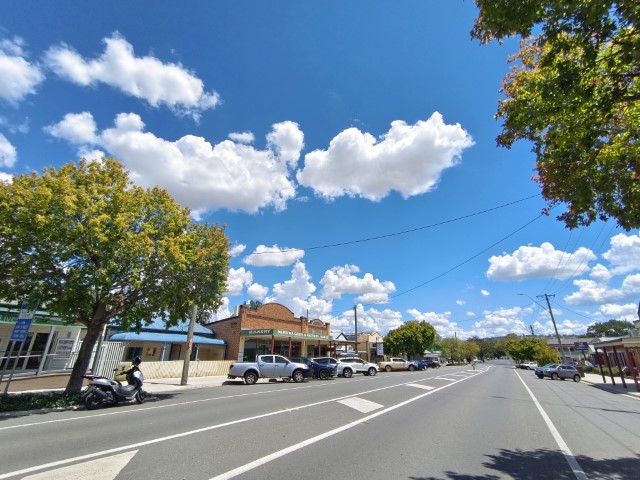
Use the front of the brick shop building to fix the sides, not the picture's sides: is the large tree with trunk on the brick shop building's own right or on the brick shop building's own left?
on the brick shop building's own right

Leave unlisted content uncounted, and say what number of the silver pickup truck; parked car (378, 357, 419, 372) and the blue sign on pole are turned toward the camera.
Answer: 1

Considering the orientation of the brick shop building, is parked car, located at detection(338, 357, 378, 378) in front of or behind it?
in front

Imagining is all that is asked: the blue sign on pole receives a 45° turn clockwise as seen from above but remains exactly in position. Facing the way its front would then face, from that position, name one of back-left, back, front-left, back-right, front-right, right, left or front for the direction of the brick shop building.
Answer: back

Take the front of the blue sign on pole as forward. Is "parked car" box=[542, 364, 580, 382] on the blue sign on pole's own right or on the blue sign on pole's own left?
on the blue sign on pole's own left

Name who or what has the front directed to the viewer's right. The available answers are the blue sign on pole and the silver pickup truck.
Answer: the silver pickup truck

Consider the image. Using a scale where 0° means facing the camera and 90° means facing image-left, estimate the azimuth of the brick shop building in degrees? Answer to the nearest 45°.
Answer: approximately 315°

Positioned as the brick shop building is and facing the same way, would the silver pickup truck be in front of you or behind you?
in front
